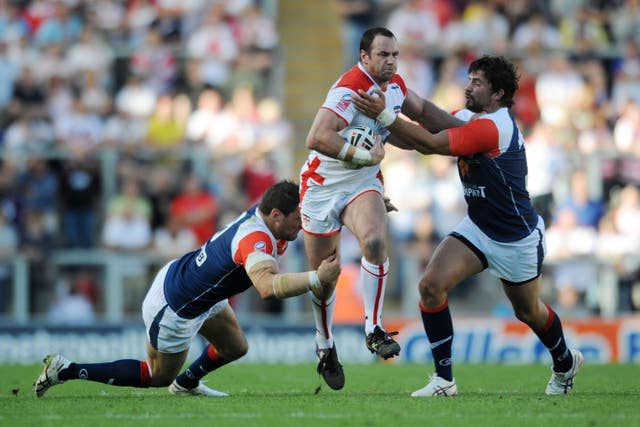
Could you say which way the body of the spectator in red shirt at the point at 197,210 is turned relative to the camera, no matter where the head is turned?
toward the camera

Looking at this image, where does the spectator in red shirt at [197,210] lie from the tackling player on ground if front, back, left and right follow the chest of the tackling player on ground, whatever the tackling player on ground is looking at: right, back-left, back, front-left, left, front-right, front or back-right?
left

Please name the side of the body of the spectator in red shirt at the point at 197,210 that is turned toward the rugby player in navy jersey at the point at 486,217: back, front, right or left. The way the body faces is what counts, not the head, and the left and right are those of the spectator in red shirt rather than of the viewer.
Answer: front

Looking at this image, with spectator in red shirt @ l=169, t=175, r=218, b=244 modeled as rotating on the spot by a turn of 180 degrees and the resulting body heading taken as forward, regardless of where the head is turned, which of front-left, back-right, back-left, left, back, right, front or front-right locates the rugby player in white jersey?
back

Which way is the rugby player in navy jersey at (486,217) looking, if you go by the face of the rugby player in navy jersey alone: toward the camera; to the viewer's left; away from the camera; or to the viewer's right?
to the viewer's left

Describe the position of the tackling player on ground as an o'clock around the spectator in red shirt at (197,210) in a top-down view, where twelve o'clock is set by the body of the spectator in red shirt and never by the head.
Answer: The tackling player on ground is roughly at 12 o'clock from the spectator in red shirt.

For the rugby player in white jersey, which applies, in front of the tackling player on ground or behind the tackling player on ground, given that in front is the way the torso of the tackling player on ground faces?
in front

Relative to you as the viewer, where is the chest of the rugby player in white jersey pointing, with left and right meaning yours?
facing the viewer and to the right of the viewer

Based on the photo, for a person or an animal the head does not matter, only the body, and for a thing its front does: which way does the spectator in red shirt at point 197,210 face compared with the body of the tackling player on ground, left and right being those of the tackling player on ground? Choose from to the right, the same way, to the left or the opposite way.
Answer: to the right

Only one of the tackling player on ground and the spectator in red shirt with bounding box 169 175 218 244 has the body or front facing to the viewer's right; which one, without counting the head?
the tackling player on ground

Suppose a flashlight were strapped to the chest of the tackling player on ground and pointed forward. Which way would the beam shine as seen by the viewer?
to the viewer's right

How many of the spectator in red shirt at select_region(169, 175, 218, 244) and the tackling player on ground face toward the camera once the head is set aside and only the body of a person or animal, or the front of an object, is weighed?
1

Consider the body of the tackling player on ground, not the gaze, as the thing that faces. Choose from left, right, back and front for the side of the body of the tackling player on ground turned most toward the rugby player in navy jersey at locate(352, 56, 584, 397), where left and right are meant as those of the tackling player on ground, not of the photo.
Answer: front
